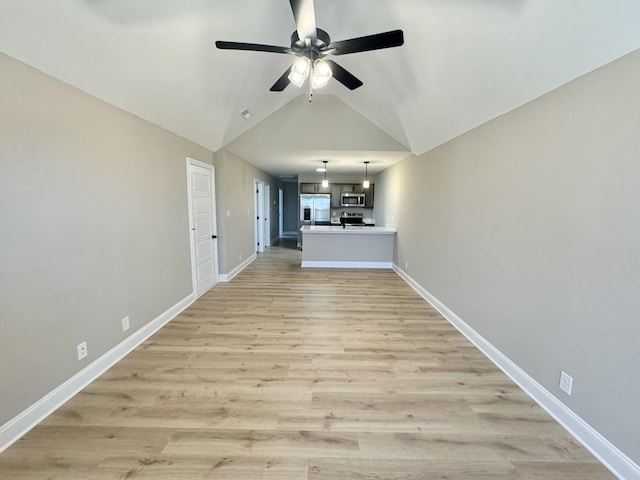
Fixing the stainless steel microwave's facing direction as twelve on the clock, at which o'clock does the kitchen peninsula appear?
The kitchen peninsula is roughly at 12 o'clock from the stainless steel microwave.

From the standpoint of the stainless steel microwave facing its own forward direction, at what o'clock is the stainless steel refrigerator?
The stainless steel refrigerator is roughly at 3 o'clock from the stainless steel microwave.

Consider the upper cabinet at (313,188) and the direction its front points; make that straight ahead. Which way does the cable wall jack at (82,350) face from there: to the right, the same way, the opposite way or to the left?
to the left

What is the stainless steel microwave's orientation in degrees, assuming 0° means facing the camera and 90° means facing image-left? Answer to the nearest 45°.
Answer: approximately 0°

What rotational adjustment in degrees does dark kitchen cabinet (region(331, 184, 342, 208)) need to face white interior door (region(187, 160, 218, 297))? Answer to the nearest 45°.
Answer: approximately 45° to its right

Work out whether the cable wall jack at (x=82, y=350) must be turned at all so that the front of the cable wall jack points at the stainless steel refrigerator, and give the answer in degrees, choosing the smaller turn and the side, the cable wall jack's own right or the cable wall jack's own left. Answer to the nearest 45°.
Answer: approximately 90° to the cable wall jack's own left

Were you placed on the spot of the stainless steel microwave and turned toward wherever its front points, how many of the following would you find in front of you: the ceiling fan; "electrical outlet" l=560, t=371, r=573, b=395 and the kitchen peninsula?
3

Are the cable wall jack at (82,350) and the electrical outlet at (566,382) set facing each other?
yes

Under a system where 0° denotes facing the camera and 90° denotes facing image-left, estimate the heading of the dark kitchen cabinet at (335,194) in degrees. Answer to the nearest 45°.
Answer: approximately 0°

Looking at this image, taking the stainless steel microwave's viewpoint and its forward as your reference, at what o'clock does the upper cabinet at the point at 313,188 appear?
The upper cabinet is roughly at 3 o'clock from the stainless steel microwave.

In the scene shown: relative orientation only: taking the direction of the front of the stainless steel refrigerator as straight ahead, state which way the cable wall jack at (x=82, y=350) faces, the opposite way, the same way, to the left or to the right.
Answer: to the left
